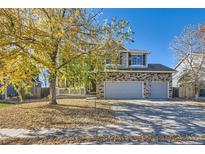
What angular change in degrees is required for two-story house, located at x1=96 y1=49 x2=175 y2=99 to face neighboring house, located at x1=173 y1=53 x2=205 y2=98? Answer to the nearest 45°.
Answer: approximately 135° to its left

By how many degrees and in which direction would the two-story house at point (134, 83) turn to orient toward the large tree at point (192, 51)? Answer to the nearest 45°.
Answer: approximately 90° to its left

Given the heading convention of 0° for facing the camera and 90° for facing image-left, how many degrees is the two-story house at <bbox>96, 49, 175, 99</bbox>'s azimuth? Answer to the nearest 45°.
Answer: approximately 0°

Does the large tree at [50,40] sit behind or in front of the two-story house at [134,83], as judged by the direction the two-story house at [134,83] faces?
in front

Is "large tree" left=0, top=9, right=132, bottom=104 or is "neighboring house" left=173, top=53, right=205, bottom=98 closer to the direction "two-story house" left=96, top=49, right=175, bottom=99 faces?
the large tree
